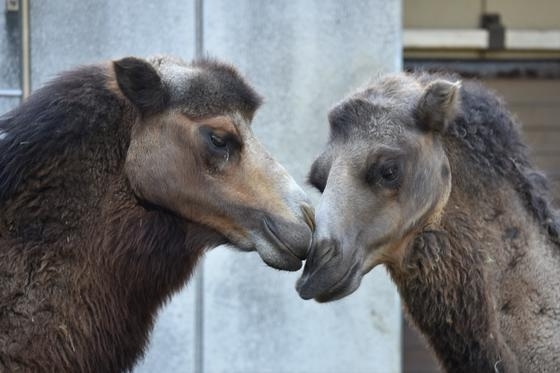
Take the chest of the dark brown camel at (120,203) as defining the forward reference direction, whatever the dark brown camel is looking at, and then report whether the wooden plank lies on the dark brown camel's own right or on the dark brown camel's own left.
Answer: on the dark brown camel's own left

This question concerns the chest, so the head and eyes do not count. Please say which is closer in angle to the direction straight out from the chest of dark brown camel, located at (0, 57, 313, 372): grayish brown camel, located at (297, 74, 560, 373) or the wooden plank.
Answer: the grayish brown camel

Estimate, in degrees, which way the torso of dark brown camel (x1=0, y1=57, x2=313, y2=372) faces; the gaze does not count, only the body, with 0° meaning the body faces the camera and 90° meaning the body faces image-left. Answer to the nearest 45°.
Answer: approximately 270°

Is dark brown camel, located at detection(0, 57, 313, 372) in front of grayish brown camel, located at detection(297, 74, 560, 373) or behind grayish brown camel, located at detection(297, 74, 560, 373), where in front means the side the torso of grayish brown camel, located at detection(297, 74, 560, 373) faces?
in front

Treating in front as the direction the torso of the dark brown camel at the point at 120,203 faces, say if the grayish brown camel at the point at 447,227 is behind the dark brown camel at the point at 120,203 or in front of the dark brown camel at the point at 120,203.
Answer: in front

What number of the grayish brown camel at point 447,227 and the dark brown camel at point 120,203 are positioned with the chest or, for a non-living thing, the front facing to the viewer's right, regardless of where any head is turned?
1

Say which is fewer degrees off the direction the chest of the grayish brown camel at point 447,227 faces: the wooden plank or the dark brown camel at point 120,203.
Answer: the dark brown camel

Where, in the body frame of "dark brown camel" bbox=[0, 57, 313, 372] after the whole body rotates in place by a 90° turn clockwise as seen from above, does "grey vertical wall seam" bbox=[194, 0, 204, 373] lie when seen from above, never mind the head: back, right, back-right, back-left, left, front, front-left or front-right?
back

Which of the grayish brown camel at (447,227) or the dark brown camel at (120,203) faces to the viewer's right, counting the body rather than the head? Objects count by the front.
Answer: the dark brown camel at (120,203)

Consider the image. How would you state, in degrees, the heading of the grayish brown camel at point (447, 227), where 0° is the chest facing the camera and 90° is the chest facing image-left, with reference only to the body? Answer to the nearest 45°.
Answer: approximately 45°
